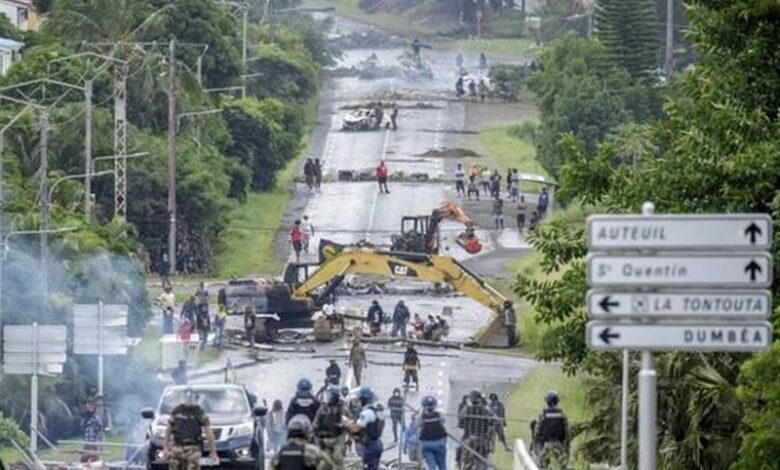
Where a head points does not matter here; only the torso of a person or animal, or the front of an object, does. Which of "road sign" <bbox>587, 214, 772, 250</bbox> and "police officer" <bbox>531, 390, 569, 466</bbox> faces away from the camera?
the police officer

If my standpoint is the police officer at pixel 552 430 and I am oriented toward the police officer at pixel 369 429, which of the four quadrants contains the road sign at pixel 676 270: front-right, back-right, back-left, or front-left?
back-left

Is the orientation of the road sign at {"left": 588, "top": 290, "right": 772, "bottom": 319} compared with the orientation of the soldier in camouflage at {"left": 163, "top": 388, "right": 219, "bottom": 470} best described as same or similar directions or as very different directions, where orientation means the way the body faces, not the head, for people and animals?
very different directions

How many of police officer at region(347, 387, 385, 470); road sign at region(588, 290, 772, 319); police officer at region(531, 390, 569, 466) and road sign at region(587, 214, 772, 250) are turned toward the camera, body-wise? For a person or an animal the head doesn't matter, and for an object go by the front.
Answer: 2

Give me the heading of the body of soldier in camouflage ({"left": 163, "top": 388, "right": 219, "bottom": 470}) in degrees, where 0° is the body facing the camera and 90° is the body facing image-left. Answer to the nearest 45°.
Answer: approximately 180°

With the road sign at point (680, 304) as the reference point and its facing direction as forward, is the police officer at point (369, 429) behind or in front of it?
behind

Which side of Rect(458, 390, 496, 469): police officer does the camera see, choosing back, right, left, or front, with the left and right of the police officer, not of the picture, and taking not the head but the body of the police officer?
back

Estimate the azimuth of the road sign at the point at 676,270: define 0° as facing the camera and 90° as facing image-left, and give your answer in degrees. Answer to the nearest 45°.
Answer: approximately 0°

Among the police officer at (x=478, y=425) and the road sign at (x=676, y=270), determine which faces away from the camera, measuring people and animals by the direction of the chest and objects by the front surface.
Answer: the police officer
